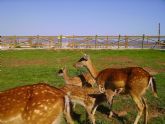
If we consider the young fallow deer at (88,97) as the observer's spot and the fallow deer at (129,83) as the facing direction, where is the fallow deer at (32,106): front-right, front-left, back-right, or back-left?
back-right

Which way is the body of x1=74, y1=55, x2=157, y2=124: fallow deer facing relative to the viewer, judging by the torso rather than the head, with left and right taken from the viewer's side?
facing to the left of the viewer

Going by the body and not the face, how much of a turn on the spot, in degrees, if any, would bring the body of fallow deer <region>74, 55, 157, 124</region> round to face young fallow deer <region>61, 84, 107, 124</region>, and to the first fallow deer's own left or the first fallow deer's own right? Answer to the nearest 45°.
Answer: approximately 45° to the first fallow deer's own left

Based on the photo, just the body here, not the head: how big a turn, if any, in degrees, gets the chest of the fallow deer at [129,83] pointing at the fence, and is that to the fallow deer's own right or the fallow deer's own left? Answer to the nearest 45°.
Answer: approximately 90° to the fallow deer's own right

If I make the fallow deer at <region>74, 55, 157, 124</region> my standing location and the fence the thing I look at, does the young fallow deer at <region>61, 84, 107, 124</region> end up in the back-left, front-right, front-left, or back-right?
back-left

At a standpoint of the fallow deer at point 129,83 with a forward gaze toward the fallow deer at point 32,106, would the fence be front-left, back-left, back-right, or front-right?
back-right
